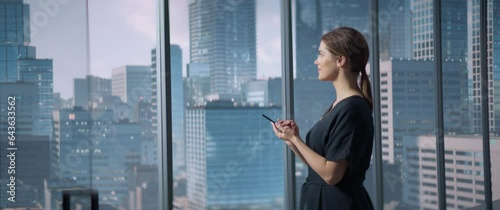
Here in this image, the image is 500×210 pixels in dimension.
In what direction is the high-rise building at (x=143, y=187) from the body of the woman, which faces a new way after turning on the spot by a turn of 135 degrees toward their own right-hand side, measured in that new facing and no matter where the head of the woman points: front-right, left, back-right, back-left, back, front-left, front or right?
left

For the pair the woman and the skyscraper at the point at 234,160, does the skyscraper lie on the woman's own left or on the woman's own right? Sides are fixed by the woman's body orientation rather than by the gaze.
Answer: on the woman's own right

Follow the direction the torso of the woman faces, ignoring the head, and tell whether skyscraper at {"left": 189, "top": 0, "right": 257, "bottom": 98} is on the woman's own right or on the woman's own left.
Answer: on the woman's own right

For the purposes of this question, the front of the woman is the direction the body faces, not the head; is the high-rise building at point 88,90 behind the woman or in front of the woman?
in front

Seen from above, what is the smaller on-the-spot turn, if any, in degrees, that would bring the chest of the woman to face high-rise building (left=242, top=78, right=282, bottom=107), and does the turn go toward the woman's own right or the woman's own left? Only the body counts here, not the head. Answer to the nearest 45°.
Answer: approximately 90° to the woman's own right

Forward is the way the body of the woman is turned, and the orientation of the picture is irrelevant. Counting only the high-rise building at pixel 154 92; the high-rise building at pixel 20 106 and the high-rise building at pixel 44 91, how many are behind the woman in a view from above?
0

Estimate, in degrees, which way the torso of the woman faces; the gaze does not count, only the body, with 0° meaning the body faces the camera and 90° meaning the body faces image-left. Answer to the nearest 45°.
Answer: approximately 90°

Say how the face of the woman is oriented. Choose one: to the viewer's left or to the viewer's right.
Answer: to the viewer's left

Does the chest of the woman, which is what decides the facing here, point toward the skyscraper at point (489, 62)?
no
